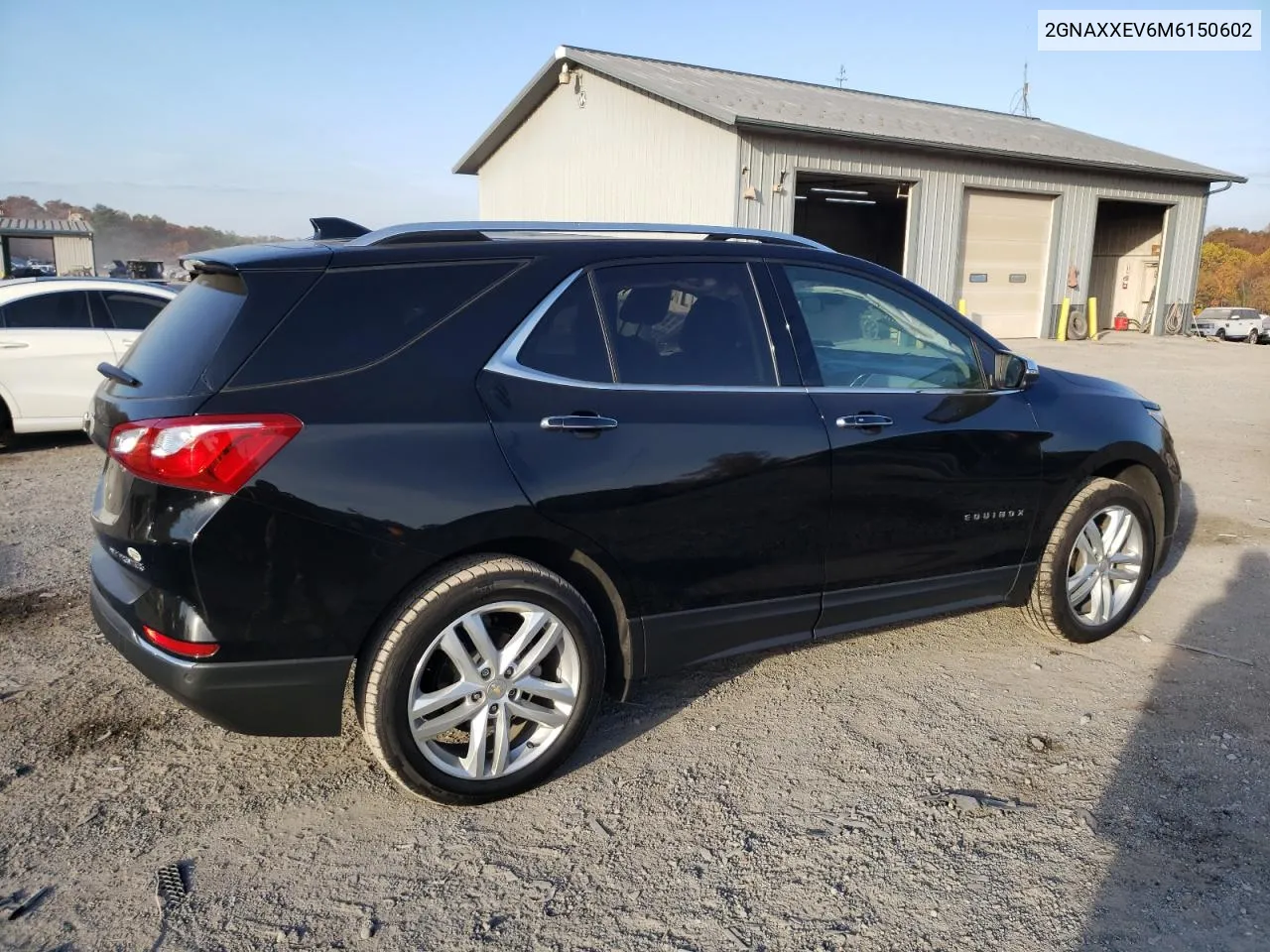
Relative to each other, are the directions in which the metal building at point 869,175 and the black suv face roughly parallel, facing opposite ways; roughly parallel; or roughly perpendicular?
roughly perpendicular

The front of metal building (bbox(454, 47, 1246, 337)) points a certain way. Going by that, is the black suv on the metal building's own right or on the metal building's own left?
on the metal building's own right

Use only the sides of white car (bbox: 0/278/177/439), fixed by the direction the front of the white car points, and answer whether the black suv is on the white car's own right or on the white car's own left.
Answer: on the white car's own right

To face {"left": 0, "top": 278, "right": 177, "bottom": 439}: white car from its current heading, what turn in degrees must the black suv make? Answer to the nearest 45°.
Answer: approximately 90° to its left

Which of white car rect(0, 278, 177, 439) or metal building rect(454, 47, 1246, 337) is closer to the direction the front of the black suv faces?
the metal building

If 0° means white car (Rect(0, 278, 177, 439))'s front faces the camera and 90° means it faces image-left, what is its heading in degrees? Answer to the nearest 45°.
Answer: approximately 270°

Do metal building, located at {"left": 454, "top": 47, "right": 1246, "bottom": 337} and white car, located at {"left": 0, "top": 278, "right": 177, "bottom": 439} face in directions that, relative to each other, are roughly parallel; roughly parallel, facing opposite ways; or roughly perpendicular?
roughly perpendicular
